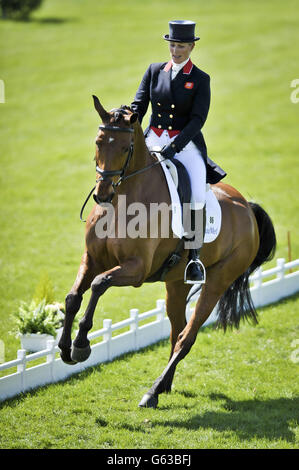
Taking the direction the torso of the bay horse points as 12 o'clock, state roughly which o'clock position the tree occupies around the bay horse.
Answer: The tree is roughly at 4 o'clock from the bay horse.

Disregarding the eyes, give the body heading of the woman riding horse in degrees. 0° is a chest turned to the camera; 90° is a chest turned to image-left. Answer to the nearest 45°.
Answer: approximately 45°

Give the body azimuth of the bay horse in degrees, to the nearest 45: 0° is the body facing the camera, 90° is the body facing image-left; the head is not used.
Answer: approximately 45°

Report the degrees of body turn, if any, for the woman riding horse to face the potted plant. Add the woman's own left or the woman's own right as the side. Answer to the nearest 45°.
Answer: approximately 90° to the woman's own right
